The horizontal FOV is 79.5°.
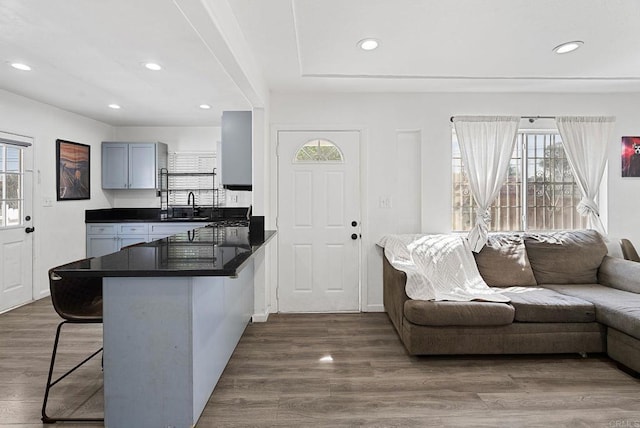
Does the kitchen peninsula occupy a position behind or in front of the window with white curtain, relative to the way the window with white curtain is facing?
in front

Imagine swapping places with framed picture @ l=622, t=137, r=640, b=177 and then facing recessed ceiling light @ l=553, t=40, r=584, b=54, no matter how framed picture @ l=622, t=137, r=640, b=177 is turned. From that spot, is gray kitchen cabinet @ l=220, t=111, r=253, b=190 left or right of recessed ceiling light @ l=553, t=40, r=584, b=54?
right

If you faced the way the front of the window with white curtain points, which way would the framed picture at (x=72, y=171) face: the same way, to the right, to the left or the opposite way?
to the left

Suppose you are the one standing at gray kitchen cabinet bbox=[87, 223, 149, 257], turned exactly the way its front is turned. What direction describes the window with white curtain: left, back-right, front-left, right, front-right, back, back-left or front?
front-left

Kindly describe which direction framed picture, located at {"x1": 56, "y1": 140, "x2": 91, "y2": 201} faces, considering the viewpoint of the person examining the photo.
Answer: facing the viewer and to the right of the viewer

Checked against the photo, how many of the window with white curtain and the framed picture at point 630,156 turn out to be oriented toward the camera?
2

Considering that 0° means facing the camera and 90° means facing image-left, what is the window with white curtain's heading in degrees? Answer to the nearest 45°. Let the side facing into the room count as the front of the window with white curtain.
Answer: approximately 0°

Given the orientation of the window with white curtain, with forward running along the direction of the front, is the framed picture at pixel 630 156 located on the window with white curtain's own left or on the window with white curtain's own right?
on the window with white curtain's own left

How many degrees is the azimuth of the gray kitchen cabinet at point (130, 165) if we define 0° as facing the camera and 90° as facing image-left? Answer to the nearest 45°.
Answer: approximately 0°

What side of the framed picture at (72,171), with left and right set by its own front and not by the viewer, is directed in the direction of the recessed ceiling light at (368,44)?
front
